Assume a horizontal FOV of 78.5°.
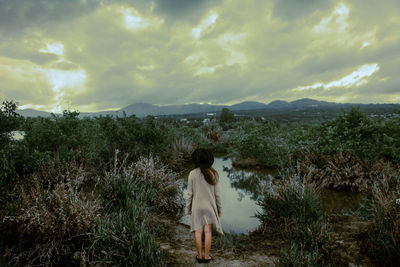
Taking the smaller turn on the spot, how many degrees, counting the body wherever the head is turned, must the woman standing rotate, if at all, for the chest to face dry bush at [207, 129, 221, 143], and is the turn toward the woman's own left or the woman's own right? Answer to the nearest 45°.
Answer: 0° — they already face it

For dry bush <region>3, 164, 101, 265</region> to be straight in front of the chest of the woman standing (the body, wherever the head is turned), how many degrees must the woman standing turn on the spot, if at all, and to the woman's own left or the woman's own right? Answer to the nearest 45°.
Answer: approximately 90° to the woman's own left

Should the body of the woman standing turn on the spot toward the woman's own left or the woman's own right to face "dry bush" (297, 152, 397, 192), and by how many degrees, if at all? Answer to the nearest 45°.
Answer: approximately 45° to the woman's own right

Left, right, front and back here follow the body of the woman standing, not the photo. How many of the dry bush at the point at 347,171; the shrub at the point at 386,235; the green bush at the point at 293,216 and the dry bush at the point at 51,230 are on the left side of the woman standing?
1

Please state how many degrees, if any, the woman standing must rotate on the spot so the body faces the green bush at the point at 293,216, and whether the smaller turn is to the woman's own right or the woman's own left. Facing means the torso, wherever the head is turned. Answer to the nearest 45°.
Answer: approximately 45° to the woman's own right

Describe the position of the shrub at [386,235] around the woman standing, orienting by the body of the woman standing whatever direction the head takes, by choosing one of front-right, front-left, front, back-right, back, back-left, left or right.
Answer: right

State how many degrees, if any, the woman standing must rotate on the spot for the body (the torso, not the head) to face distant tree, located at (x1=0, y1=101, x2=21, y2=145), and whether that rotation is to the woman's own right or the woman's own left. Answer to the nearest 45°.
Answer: approximately 90° to the woman's own left

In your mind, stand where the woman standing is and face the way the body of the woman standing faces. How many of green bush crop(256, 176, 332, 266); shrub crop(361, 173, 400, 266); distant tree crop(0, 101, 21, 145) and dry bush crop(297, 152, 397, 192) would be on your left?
1

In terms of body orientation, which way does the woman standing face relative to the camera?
away from the camera

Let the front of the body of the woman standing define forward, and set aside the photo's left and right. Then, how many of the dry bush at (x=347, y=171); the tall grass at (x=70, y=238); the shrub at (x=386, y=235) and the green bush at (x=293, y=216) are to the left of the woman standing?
1

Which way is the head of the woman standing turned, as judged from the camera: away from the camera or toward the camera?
away from the camera

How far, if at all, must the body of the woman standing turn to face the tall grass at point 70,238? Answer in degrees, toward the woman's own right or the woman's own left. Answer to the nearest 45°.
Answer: approximately 90° to the woman's own left

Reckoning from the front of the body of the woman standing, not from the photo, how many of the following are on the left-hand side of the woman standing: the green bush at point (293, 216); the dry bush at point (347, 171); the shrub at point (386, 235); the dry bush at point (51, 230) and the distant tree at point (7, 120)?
2
